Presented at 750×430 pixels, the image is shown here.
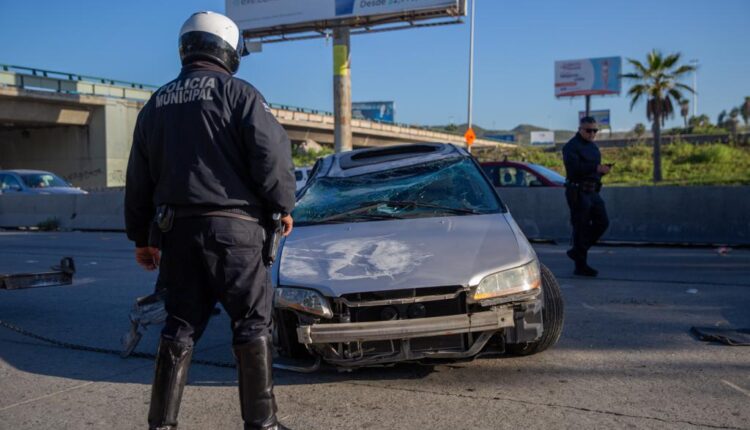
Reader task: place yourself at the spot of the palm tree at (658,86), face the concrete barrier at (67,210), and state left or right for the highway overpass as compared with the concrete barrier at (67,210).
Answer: right

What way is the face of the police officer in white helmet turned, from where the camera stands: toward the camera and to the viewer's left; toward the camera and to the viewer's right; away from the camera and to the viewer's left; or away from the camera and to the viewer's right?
away from the camera and to the viewer's right

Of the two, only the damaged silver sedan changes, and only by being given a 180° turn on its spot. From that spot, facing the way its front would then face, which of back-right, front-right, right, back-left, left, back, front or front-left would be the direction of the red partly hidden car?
front

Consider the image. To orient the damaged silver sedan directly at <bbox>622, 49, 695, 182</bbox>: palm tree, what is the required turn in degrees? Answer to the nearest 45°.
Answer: approximately 180°

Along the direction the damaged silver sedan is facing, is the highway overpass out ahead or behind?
behind

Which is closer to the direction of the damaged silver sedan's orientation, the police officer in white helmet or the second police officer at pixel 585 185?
the police officer in white helmet

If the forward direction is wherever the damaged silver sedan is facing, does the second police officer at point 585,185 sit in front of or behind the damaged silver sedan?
behind

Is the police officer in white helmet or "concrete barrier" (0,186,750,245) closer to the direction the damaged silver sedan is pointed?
the police officer in white helmet

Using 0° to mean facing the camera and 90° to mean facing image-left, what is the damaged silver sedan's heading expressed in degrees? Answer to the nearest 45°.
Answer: approximately 0°

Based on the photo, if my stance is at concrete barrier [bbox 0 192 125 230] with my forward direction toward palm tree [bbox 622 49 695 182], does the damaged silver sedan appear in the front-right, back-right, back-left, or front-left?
back-right

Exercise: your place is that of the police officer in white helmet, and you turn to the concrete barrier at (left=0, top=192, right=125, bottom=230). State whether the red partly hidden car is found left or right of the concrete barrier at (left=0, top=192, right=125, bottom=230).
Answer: right

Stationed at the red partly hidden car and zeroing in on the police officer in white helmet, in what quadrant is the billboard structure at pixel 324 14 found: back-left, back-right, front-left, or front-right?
back-right

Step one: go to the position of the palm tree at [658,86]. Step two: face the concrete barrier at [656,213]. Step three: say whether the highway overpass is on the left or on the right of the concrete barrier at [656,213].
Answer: right

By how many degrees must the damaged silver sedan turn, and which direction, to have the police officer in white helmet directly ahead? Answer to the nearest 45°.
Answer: approximately 45° to its right
